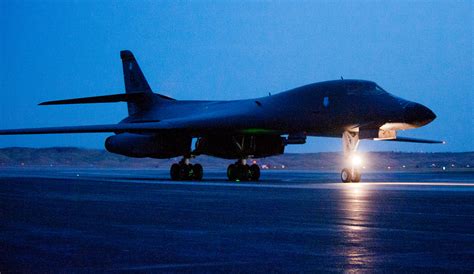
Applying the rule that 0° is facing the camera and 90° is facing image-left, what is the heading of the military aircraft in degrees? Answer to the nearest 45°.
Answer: approximately 315°
